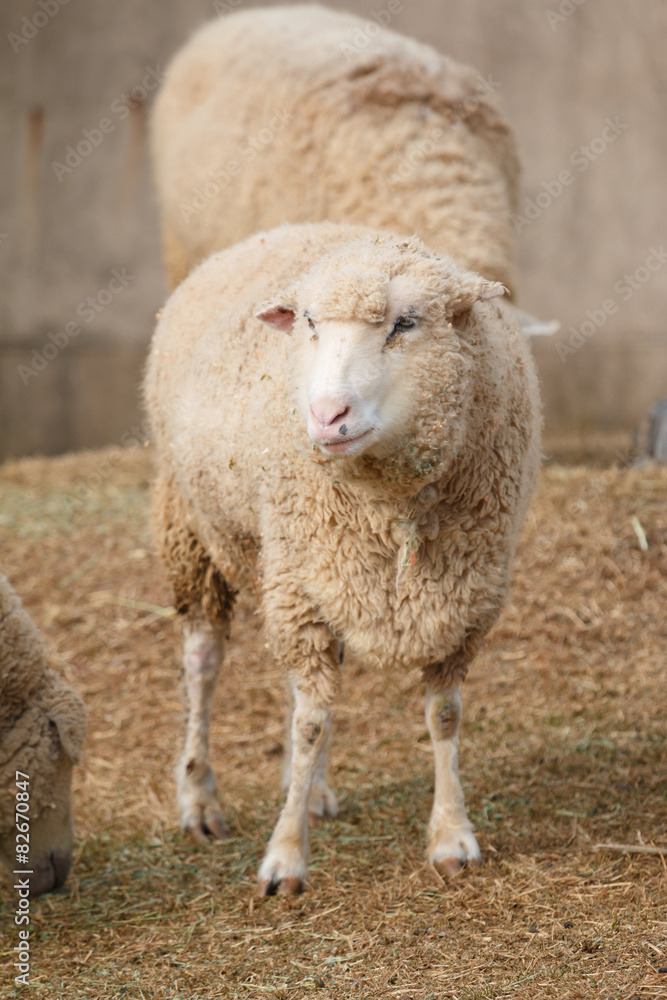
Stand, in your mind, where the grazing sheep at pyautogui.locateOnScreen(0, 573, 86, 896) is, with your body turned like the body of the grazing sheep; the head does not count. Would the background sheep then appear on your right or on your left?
on your left
